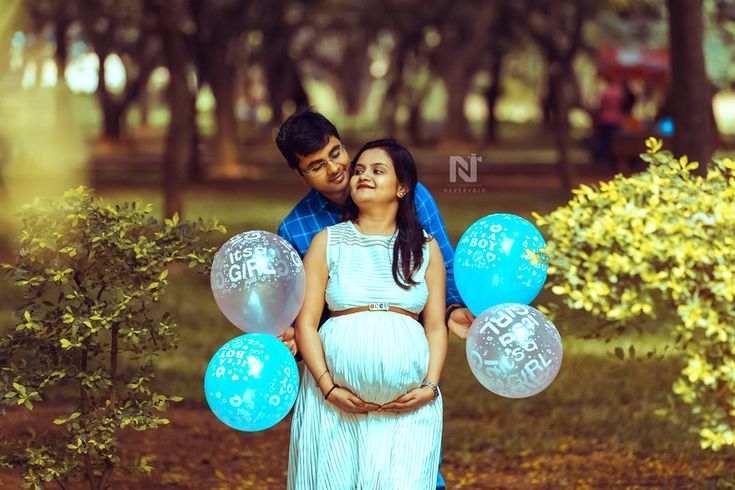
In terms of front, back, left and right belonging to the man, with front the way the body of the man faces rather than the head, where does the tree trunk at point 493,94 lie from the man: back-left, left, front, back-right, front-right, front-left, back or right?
back

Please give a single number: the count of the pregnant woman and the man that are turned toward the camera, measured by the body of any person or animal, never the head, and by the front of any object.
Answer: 2

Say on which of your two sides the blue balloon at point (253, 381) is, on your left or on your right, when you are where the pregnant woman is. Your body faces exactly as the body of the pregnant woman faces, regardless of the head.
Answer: on your right

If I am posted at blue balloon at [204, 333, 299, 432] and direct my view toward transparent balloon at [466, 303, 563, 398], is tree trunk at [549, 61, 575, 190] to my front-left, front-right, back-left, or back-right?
front-left

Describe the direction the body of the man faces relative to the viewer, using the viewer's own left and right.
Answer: facing the viewer

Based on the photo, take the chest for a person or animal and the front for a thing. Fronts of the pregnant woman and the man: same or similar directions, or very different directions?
same or similar directions

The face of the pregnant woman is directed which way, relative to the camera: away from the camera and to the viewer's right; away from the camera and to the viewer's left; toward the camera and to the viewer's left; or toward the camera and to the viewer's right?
toward the camera and to the viewer's left

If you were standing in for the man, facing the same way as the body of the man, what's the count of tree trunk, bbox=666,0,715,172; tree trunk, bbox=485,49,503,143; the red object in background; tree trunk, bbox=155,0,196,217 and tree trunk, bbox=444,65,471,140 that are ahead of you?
0

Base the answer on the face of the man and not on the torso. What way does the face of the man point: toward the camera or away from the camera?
toward the camera

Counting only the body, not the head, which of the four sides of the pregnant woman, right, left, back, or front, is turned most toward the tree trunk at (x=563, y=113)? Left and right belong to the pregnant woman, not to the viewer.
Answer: back

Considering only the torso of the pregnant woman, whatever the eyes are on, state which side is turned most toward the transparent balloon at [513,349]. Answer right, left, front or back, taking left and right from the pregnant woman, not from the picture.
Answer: left

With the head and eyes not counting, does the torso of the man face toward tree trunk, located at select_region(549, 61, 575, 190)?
no

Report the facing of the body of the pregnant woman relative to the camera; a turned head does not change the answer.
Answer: toward the camera

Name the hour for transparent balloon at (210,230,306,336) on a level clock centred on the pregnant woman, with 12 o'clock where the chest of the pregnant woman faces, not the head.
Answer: The transparent balloon is roughly at 3 o'clock from the pregnant woman.

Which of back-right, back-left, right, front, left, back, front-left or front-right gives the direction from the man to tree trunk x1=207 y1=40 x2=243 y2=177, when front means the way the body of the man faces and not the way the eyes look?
back
